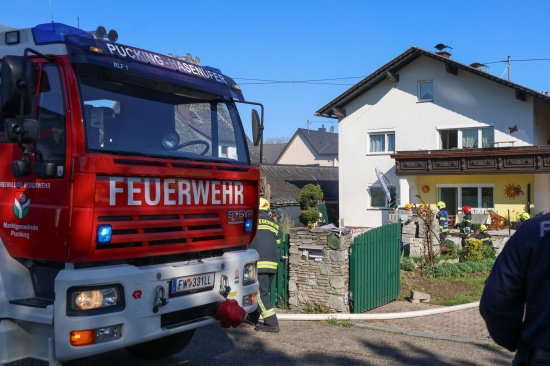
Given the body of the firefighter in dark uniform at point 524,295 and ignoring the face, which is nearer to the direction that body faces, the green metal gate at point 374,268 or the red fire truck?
the green metal gate

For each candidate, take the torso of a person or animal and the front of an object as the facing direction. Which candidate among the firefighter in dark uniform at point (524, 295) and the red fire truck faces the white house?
the firefighter in dark uniform

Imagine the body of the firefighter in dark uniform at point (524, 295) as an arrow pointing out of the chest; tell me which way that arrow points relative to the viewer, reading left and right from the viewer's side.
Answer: facing away from the viewer

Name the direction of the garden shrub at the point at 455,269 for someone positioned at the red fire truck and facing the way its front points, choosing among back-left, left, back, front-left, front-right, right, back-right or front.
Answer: left

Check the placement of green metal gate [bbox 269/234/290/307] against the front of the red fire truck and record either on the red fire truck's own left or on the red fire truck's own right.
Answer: on the red fire truck's own left

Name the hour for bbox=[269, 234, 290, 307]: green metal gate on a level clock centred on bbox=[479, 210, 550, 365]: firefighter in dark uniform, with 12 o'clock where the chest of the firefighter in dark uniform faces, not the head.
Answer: The green metal gate is roughly at 11 o'clock from the firefighter in dark uniform.

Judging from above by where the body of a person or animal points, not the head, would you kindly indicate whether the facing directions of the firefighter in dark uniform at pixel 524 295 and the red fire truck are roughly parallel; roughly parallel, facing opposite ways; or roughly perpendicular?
roughly perpendicular

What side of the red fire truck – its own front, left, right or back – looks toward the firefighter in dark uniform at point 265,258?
left

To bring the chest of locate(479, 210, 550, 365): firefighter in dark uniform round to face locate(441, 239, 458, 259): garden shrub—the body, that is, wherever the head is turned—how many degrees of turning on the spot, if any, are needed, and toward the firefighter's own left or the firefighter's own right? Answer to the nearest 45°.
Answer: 0° — they already face it

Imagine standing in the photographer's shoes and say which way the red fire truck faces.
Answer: facing the viewer and to the right of the viewer

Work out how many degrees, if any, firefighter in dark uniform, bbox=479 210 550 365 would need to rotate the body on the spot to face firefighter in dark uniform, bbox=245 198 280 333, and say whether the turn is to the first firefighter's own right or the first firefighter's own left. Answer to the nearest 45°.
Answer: approximately 45° to the first firefighter's own left

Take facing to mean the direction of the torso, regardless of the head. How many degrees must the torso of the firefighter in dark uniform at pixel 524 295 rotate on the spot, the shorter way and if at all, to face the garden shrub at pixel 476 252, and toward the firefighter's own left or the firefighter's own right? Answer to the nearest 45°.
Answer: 0° — they already face it

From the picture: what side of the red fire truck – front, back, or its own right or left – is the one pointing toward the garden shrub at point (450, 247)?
left
